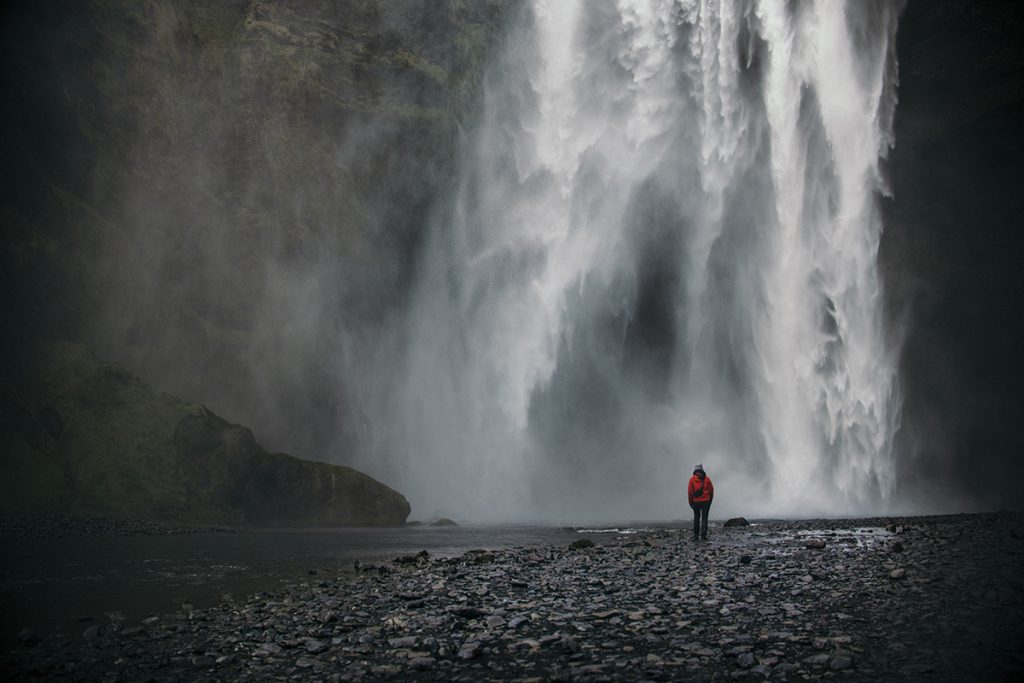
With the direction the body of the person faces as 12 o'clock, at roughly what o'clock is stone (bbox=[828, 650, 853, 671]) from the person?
The stone is roughly at 6 o'clock from the person.

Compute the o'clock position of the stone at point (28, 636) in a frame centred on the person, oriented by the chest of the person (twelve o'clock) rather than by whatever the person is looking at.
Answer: The stone is roughly at 7 o'clock from the person.

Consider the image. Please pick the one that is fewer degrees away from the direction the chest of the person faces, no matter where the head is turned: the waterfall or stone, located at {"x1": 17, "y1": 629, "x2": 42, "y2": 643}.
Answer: the waterfall

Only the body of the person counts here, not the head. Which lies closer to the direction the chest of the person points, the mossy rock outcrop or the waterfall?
the waterfall

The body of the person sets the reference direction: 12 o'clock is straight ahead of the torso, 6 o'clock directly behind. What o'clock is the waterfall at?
The waterfall is roughly at 12 o'clock from the person.

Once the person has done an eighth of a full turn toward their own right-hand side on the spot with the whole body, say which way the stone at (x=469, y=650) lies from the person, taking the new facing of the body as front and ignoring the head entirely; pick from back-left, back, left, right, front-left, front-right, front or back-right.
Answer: back-right

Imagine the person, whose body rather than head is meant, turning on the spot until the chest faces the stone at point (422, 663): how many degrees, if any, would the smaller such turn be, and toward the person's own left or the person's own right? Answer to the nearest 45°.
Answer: approximately 180°
